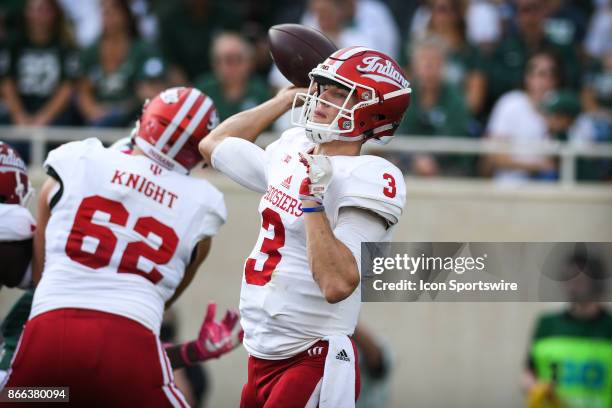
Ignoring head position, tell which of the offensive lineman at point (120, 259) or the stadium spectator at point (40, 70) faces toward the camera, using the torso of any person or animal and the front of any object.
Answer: the stadium spectator

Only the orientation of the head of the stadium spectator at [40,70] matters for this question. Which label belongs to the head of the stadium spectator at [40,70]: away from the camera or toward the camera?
toward the camera

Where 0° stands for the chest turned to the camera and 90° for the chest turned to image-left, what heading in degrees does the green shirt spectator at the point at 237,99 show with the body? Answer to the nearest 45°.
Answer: approximately 0°

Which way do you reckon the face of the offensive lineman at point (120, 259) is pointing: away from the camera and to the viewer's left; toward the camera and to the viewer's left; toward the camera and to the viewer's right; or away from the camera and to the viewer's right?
away from the camera and to the viewer's right

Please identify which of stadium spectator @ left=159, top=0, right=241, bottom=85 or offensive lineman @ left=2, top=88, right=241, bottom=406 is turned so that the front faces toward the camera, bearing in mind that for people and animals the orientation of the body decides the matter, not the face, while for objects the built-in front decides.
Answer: the stadium spectator

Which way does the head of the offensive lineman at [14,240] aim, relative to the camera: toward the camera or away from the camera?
away from the camera

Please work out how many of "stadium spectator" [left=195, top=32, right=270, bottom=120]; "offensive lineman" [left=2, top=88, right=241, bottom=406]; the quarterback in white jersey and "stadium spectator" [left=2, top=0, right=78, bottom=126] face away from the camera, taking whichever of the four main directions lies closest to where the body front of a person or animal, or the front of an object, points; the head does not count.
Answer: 1

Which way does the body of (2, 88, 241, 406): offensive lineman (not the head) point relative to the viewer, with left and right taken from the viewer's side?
facing away from the viewer

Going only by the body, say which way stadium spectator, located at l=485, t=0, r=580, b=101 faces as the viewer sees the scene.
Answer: toward the camera

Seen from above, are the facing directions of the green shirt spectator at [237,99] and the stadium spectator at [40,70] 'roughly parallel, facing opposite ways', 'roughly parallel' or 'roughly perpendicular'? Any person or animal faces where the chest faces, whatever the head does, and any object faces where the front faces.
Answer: roughly parallel

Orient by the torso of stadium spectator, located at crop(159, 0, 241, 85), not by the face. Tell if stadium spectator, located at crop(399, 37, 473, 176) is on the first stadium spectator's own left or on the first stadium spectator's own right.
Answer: on the first stadium spectator's own left

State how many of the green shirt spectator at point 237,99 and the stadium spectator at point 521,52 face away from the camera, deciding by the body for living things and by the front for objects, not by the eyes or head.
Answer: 0

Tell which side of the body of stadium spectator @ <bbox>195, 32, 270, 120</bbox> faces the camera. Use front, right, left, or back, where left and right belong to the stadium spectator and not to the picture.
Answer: front

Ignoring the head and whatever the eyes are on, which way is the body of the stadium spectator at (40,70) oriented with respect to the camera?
toward the camera

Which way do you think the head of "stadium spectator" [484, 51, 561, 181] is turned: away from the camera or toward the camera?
toward the camera
